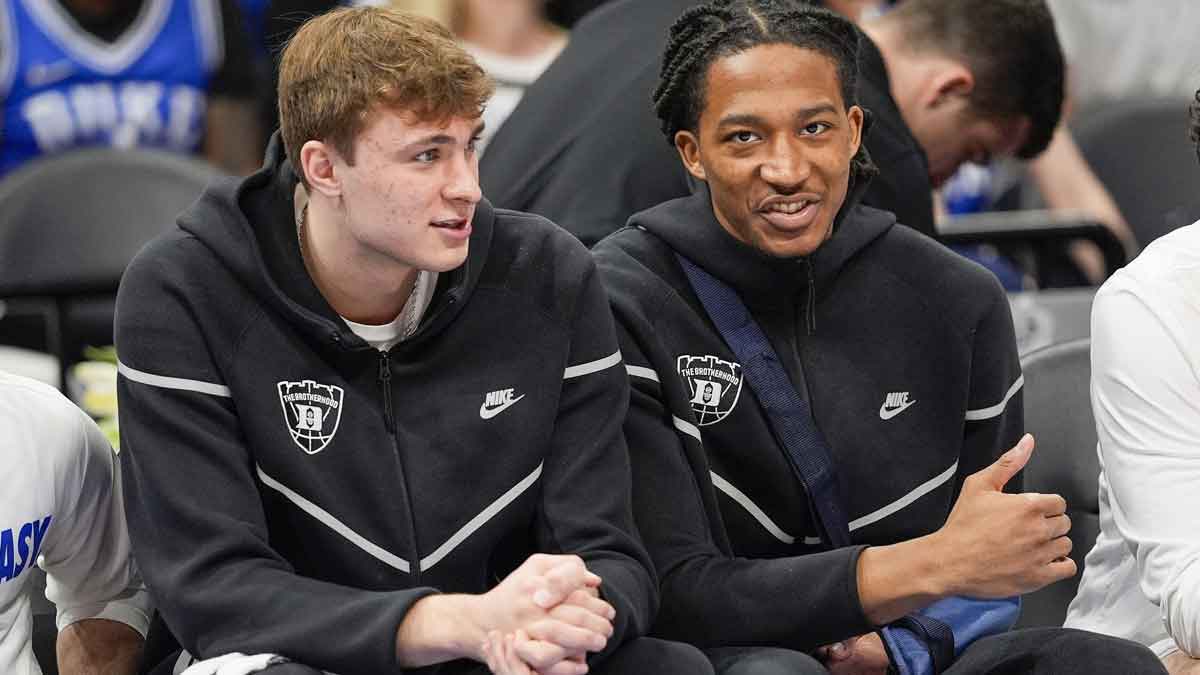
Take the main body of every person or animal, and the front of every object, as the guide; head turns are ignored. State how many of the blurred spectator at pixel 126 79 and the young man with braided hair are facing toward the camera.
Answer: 2

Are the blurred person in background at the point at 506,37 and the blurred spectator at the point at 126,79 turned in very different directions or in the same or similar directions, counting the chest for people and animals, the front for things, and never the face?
same or similar directions

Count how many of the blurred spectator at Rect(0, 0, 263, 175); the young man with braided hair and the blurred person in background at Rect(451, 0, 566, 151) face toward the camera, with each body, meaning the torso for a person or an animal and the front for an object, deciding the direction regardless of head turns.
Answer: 3

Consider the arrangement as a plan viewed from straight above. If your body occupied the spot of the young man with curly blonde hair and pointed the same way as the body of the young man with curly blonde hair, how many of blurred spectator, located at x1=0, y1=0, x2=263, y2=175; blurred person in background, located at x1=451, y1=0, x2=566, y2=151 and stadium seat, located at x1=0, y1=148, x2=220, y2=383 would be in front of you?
0

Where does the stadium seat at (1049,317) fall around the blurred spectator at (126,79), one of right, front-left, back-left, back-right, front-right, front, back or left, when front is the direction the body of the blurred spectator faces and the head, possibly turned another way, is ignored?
front-left

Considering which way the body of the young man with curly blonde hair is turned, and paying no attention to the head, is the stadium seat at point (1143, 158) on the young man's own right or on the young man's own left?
on the young man's own left

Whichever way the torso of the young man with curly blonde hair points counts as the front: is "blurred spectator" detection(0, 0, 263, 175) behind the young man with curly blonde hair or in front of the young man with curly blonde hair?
behind

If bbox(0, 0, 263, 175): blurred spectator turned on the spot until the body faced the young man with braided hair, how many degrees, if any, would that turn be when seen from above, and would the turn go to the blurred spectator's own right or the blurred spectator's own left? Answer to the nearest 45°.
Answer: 0° — they already face them

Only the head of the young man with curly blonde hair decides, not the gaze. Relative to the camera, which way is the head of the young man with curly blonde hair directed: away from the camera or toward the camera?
toward the camera

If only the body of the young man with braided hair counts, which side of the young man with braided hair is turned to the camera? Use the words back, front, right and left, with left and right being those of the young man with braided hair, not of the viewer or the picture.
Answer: front

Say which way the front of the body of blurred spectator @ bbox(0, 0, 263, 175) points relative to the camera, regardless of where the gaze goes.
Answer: toward the camera

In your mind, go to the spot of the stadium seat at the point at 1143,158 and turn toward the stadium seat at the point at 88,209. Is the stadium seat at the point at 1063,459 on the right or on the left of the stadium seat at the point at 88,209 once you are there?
left
